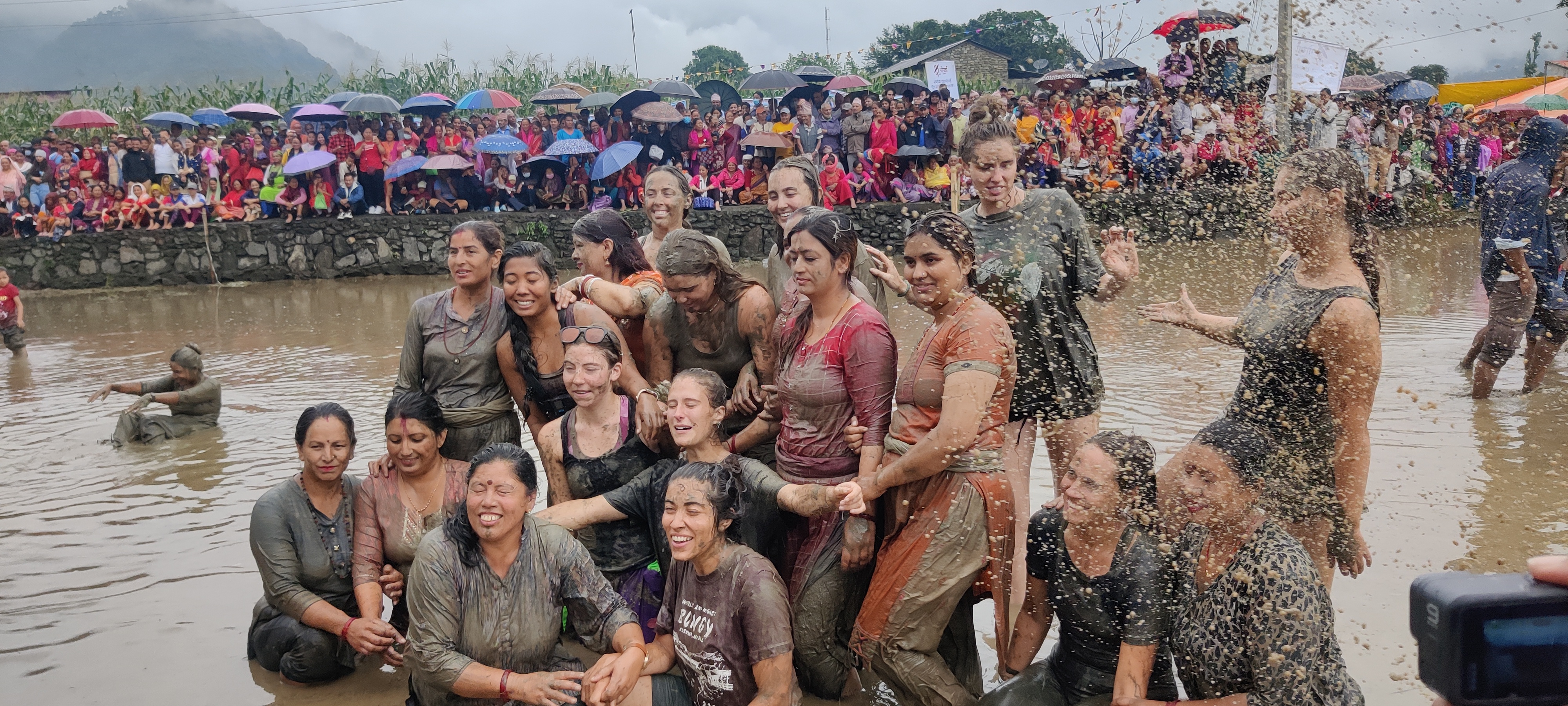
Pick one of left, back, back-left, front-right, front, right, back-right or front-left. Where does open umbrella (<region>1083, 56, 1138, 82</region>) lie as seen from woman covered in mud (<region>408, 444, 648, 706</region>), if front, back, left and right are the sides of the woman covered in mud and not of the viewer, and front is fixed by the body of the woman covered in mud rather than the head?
back-left

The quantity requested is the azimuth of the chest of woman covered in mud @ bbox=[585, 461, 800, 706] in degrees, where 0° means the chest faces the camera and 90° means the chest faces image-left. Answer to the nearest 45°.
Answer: approximately 45°

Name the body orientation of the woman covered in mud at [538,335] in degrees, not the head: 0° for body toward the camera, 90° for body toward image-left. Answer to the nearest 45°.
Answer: approximately 0°

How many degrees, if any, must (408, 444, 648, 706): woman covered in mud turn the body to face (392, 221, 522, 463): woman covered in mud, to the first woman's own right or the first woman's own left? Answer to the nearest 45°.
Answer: approximately 180°

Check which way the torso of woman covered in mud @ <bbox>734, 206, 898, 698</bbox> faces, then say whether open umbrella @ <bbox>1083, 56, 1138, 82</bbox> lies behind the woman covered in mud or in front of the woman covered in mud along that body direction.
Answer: behind

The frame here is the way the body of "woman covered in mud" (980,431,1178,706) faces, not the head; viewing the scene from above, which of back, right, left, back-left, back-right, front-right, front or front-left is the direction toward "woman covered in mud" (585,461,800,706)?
front-right

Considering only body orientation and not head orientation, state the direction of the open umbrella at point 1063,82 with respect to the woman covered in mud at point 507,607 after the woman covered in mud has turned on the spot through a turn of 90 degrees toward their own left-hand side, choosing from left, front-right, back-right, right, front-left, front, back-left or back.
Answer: front-left
